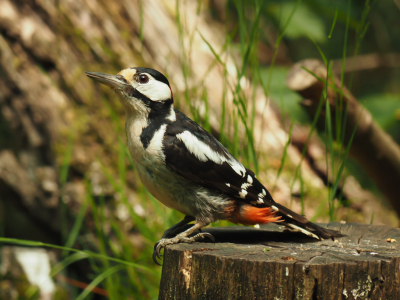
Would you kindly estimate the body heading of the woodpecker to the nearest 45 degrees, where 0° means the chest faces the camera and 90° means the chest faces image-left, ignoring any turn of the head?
approximately 90°
